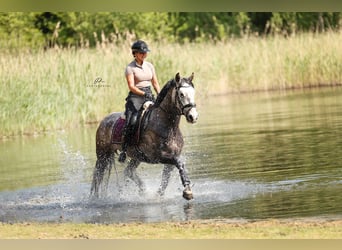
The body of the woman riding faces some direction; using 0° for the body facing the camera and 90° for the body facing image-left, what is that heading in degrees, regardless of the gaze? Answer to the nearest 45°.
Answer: approximately 315°

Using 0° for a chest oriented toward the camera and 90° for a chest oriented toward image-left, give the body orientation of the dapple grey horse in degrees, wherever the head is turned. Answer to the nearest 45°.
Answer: approximately 315°
